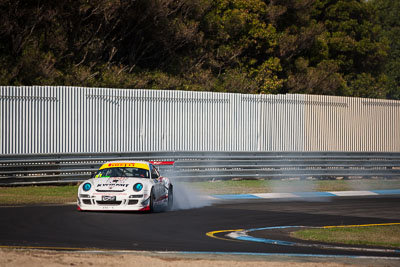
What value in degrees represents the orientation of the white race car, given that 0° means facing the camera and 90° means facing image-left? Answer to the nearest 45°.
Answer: approximately 0°

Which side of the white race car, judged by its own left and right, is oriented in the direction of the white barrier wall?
back

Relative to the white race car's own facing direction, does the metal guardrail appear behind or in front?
behind
